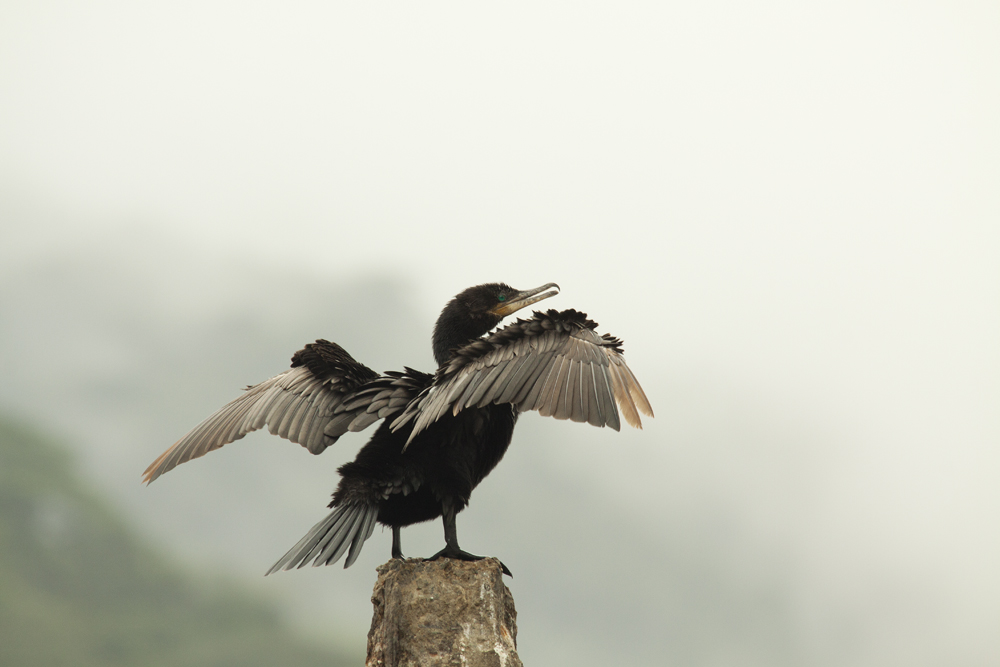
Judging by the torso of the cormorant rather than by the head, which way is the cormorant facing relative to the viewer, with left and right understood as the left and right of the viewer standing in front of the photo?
facing away from the viewer and to the right of the viewer
